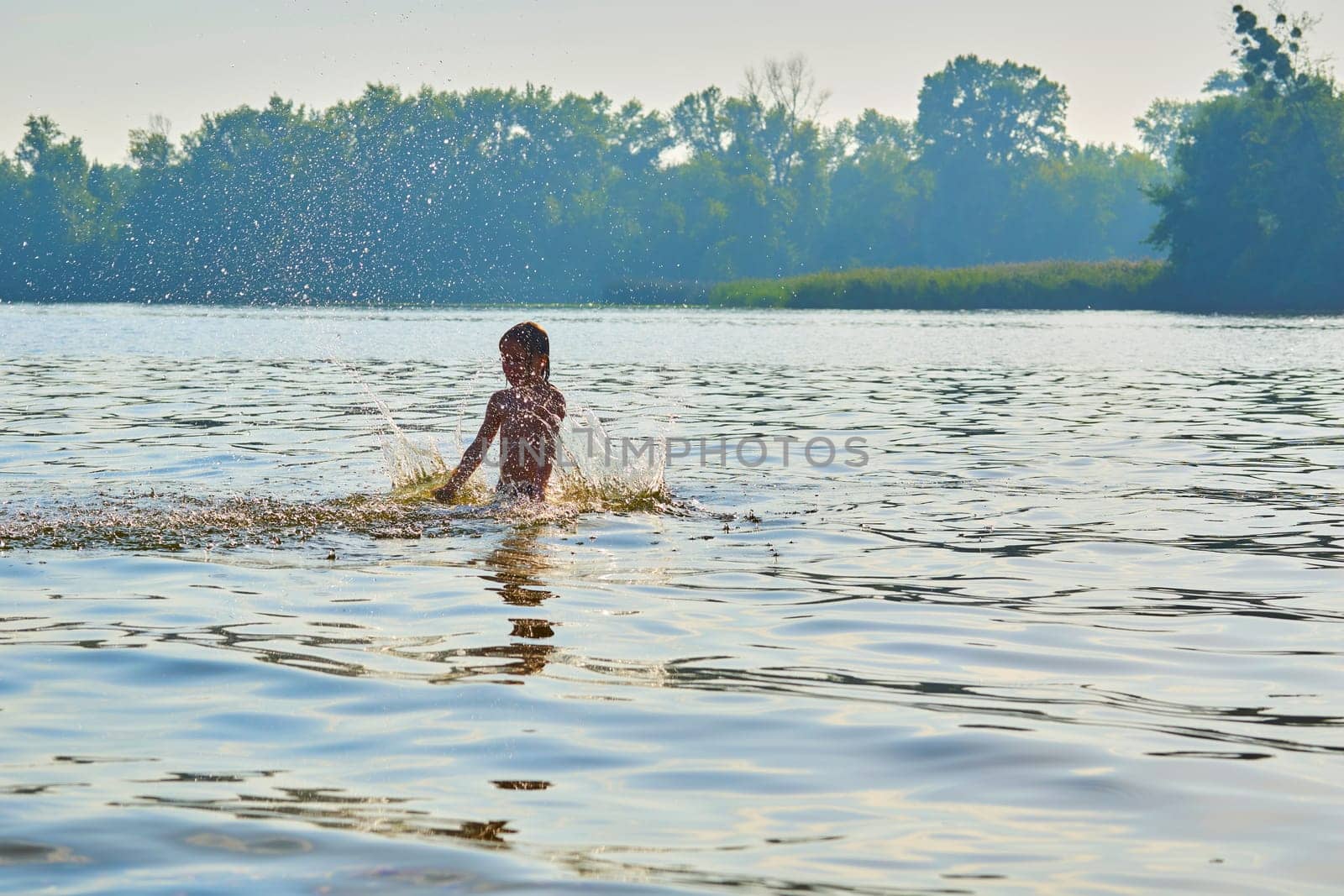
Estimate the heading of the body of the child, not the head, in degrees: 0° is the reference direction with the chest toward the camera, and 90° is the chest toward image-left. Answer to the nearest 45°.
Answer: approximately 45°

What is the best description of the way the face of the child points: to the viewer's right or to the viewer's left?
to the viewer's left
